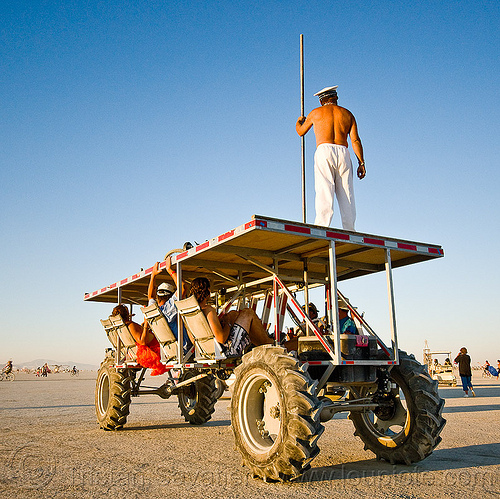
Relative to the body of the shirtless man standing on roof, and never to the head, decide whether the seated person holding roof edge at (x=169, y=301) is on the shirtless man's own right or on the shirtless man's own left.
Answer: on the shirtless man's own left

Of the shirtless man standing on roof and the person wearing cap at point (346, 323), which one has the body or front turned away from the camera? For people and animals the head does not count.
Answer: the shirtless man standing on roof

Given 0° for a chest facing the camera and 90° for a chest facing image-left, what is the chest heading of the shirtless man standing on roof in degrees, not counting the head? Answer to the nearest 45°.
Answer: approximately 180°

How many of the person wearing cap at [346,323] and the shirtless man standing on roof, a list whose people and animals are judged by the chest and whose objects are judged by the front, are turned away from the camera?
1
